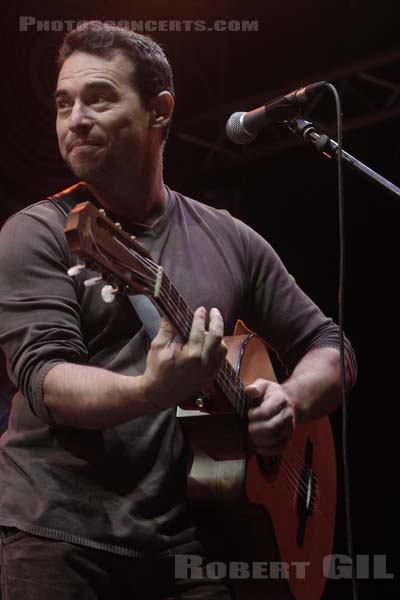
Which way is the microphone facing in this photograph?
to the viewer's left

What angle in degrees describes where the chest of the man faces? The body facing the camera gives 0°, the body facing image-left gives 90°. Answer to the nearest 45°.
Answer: approximately 315°

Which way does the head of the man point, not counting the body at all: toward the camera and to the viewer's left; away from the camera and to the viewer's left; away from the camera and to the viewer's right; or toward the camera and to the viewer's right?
toward the camera and to the viewer's left
